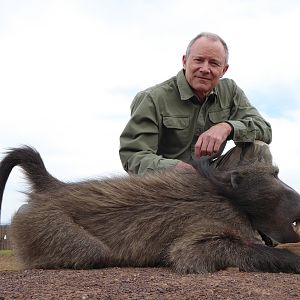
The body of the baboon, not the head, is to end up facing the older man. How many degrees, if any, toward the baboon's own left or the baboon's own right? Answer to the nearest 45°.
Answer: approximately 90° to the baboon's own left

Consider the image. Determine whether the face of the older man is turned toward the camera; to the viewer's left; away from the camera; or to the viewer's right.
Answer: toward the camera

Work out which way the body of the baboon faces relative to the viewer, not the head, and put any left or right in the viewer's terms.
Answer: facing to the right of the viewer
